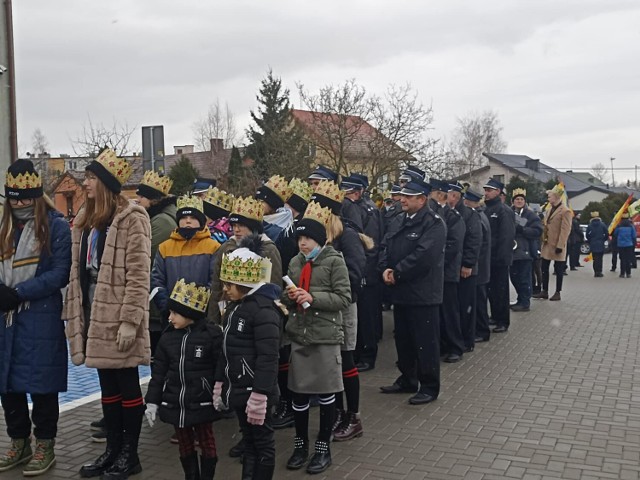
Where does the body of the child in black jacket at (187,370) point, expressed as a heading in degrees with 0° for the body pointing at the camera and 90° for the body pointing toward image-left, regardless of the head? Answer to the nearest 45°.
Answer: approximately 45°

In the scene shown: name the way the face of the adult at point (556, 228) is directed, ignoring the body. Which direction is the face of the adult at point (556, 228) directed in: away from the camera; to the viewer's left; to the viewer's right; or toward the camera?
to the viewer's left

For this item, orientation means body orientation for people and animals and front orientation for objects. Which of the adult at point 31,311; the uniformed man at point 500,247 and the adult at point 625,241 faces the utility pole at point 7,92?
the uniformed man

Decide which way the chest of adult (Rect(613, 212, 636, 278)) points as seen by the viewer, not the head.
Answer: away from the camera

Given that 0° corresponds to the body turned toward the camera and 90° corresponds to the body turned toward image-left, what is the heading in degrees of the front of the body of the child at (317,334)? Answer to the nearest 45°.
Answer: approximately 45°

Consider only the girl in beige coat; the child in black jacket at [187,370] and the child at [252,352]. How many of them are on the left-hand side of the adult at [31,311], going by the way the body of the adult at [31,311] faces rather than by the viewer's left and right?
3

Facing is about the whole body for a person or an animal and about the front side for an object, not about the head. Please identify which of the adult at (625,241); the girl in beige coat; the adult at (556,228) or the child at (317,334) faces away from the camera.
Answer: the adult at (625,241)

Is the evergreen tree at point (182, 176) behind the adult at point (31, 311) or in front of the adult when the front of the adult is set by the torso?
behind

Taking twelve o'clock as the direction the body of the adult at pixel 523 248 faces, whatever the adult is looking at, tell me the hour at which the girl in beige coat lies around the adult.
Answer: The girl in beige coat is roughly at 11 o'clock from the adult.

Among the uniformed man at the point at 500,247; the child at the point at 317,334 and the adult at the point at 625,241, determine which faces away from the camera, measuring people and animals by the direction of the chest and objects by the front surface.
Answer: the adult

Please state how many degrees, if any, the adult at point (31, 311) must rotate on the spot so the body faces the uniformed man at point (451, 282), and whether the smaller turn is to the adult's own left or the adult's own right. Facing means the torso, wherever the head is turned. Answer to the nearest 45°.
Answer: approximately 135° to the adult's own left

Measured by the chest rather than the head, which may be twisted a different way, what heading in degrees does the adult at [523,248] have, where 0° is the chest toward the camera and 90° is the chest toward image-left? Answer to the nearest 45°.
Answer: approximately 45°

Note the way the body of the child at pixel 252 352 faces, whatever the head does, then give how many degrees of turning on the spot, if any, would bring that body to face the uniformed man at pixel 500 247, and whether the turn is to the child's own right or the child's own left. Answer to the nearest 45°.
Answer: approximately 180°
